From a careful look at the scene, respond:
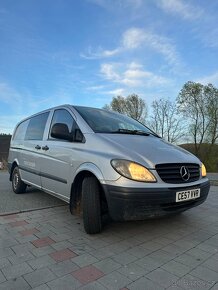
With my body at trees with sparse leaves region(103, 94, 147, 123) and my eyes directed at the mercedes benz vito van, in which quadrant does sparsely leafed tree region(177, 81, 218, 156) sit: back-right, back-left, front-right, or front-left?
front-left

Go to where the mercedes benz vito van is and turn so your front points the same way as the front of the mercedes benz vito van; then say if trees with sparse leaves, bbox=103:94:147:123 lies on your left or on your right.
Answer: on your left

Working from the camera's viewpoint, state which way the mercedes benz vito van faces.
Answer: facing the viewer and to the right of the viewer

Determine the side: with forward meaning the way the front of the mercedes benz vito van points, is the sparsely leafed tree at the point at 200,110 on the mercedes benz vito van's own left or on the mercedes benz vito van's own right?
on the mercedes benz vito van's own left
